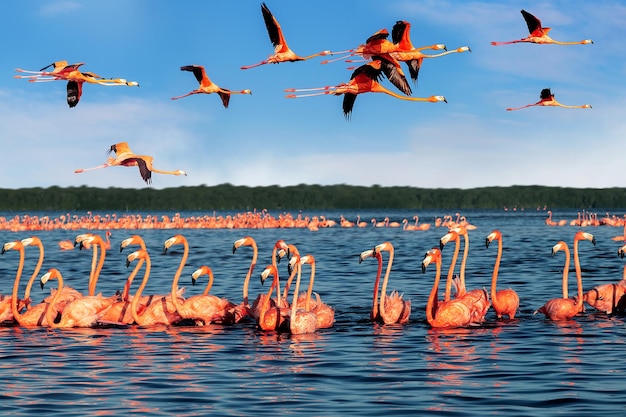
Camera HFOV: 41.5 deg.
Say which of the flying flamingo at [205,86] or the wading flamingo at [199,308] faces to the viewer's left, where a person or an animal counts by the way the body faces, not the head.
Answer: the wading flamingo

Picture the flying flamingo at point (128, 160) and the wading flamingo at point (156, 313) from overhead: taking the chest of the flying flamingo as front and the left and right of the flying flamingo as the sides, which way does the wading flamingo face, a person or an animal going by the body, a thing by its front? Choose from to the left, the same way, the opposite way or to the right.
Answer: the opposite way

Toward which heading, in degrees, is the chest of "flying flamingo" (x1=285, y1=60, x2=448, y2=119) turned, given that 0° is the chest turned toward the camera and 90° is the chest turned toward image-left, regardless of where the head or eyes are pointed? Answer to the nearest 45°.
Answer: approximately 270°

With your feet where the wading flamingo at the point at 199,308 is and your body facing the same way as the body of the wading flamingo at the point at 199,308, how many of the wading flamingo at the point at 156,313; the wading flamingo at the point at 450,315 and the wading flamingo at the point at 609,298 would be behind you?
2

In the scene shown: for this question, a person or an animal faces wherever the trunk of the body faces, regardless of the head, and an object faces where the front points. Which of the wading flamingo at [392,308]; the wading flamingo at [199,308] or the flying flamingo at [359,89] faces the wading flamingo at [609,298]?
the flying flamingo

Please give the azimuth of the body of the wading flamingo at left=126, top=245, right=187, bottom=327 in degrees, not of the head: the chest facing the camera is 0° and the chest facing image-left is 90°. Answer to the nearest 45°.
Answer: approximately 90°

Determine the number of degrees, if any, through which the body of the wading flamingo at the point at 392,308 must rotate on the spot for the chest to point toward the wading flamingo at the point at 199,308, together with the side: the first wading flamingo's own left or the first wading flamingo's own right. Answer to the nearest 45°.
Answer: approximately 45° to the first wading flamingo's own right

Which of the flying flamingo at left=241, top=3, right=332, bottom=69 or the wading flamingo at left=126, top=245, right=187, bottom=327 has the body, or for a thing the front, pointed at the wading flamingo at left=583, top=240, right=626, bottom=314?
the flying flamingo

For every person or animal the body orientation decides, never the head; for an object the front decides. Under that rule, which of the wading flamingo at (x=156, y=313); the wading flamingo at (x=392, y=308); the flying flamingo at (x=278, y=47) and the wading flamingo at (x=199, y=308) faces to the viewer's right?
the flying flamingo

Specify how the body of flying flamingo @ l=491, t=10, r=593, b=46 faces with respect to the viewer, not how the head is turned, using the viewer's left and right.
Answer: facing to the right of the viewer

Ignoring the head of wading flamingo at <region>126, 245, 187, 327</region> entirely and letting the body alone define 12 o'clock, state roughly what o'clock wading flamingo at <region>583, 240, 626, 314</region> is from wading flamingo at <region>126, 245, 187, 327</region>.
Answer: wading flamingo at <region>583, 240, 626, 314</region> is roughly at 6 o'clock from wading flamingo at <region>126, 245, 187, 327</region>.

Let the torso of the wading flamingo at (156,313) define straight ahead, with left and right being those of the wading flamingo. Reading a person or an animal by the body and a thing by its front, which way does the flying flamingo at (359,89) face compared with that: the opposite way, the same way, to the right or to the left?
the opposite way
